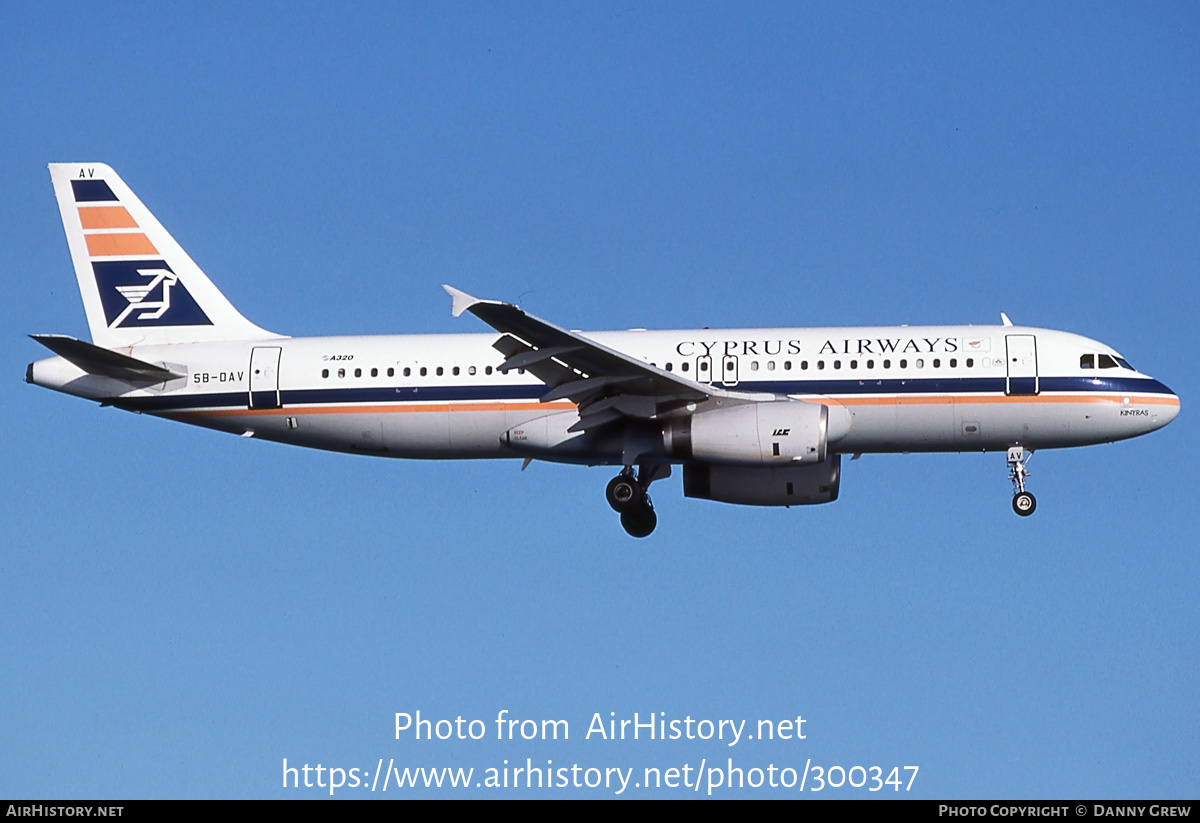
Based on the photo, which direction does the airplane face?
to the viewer's right
